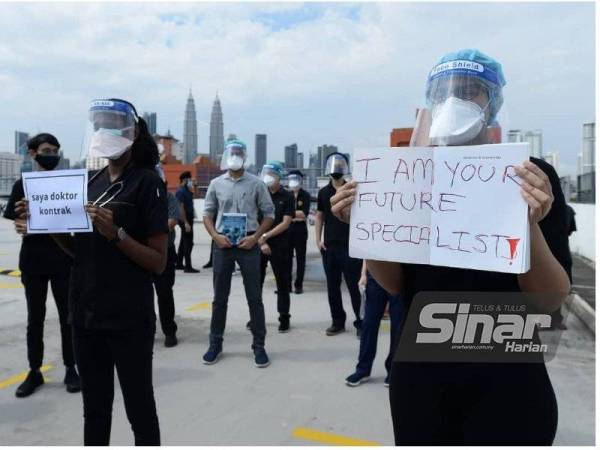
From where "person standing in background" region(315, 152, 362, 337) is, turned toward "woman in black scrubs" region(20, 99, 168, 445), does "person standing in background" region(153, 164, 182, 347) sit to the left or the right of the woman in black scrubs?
right

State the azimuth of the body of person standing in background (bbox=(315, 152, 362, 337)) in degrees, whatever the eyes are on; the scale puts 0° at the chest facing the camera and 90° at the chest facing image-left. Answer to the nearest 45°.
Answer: approximately 0°

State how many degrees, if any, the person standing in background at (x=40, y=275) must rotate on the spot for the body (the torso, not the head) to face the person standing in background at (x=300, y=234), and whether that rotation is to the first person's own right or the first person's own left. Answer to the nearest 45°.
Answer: approximately 135° to the first person's own left

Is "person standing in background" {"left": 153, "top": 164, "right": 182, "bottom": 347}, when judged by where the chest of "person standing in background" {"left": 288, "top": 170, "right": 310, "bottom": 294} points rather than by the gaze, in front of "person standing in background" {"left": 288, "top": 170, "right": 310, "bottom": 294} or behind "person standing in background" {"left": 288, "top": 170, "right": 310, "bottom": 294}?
in front

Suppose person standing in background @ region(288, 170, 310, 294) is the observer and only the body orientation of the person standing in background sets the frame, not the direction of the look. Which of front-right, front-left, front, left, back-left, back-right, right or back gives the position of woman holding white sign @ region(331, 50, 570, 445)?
front-left

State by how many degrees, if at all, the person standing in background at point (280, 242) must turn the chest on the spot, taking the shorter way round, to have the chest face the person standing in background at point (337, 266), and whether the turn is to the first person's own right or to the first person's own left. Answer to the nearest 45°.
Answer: approximately 90° to the first person's own left

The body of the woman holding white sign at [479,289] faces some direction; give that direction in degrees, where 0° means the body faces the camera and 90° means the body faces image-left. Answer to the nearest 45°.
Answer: approximately 45°

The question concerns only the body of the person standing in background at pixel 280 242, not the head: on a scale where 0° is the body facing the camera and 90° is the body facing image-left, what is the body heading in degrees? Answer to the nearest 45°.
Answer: approximately 45°

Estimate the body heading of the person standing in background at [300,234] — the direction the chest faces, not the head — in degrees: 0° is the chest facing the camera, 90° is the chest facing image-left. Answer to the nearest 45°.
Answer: approximately 45°
